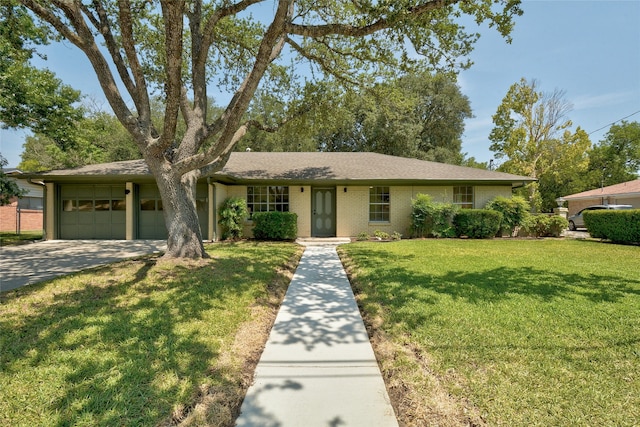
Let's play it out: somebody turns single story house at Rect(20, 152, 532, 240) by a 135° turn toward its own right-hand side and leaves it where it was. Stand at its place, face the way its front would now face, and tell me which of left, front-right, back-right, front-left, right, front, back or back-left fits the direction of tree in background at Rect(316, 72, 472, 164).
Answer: right

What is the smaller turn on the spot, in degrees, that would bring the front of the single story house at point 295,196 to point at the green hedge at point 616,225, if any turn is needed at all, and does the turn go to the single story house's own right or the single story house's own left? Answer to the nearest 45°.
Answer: approximately 90° to the single story house's own left

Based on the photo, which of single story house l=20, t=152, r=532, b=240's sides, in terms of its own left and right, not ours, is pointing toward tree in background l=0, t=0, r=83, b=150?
right

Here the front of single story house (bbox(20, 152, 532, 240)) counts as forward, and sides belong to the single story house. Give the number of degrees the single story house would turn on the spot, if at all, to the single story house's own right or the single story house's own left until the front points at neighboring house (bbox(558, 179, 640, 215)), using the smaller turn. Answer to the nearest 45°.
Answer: approximately 90° to the single story house's own left

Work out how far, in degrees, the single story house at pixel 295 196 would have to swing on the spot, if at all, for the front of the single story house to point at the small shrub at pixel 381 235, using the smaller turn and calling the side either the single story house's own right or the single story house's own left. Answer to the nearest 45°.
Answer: approximately 90° to the single story house's own left

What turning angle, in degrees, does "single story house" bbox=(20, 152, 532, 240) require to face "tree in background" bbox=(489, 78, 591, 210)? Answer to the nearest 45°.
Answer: approximately 90° to its left

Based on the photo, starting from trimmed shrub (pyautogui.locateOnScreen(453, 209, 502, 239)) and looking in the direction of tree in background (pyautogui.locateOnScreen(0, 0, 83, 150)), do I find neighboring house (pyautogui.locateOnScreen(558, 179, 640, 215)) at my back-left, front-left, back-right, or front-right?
back-right

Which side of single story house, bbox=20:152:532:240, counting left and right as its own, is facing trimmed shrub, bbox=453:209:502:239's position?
left

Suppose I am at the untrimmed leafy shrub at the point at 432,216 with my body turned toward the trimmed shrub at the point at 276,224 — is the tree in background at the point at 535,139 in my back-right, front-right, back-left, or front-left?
back-right

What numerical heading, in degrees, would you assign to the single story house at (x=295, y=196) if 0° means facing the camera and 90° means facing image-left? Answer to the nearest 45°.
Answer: approximately 0°

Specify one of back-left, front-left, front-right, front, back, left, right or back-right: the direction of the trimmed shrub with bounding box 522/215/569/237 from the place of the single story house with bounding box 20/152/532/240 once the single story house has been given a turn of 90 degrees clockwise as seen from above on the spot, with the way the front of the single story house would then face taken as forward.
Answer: back

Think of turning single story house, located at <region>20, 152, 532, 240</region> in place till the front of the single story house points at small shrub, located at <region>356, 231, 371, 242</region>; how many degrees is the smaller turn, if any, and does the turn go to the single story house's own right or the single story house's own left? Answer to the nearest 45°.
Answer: approximately 90° to the single story house's own left

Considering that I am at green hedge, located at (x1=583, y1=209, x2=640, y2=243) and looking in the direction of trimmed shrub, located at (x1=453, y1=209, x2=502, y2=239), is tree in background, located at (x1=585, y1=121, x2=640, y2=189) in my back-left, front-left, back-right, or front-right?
back-right
